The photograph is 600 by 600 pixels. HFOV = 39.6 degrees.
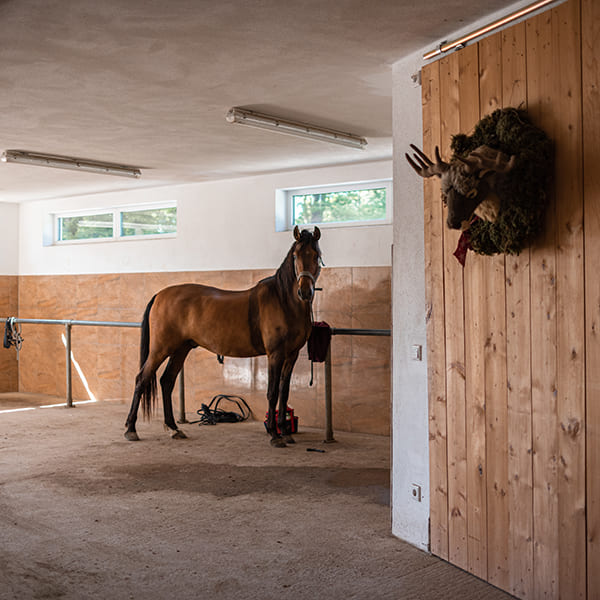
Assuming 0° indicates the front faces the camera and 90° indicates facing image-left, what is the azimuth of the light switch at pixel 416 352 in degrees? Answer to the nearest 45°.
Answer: approximately 45°

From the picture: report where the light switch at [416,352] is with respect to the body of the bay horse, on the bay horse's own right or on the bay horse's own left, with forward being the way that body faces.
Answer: on the bay horse's own right

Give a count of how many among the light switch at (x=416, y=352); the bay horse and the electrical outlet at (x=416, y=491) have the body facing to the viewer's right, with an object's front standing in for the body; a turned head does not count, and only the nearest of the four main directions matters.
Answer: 1

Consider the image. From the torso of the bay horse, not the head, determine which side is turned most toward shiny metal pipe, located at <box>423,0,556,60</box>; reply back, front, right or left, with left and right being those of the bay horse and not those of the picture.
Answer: right

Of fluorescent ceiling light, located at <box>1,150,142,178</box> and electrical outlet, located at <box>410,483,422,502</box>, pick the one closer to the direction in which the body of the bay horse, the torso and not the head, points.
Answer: the electrical outlet

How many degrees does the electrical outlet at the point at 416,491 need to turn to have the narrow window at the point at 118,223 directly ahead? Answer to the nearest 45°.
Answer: approximately 90° to its right

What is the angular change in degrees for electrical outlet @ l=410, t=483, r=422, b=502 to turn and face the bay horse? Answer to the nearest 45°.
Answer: approximately 90° to its right

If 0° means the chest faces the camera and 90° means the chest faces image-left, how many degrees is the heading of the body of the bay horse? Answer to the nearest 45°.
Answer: approximately 270°
